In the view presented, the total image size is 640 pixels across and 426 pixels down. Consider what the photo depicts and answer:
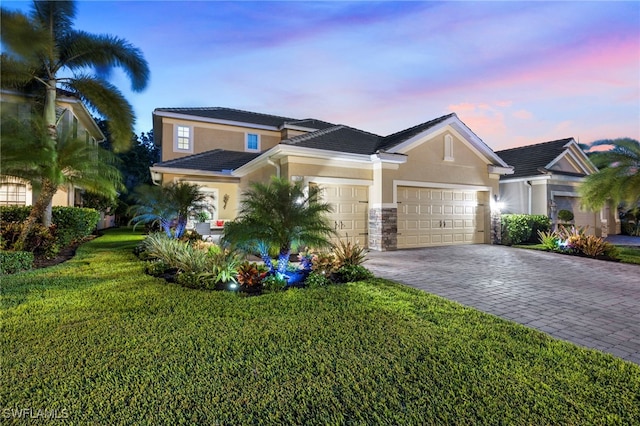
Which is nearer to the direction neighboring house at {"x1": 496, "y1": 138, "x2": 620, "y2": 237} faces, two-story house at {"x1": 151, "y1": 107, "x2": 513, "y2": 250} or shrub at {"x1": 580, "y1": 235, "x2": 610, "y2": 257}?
the shrub

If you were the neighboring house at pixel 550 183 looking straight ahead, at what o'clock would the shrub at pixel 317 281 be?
The shrub is roughly at 2 o'clock from the neighboring house.

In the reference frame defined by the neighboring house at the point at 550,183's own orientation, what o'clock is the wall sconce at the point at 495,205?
The wall sconce is roughly at 2 o'clock from the neighboring house.

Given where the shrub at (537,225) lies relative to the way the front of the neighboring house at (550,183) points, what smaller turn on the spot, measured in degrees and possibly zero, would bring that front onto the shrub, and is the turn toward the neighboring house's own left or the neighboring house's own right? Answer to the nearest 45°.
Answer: approximately 45° to the neighboring house's own right

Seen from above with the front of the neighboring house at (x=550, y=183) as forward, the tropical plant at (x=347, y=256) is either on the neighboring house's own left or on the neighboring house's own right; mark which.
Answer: on the neighboring house's own right

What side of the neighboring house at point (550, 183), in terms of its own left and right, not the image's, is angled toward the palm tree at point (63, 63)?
right

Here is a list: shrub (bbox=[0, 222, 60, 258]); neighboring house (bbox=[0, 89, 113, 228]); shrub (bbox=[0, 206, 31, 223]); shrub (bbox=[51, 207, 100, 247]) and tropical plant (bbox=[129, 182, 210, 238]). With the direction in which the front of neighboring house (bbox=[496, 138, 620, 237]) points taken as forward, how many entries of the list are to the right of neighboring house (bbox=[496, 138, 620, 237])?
5

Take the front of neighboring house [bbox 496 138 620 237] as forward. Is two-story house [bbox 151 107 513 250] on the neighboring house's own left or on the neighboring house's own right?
on the neighboring house's own right

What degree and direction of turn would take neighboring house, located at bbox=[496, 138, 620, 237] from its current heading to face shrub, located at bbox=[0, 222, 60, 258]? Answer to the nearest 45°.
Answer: approximately 90° to its right

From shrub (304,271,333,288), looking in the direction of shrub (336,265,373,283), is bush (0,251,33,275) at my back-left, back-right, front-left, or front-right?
back-left

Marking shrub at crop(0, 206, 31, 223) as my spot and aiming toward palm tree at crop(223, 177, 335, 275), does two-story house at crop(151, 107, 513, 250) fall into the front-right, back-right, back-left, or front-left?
front-left

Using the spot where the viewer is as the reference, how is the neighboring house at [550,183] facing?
facing the viewer and to the right of the viewer
